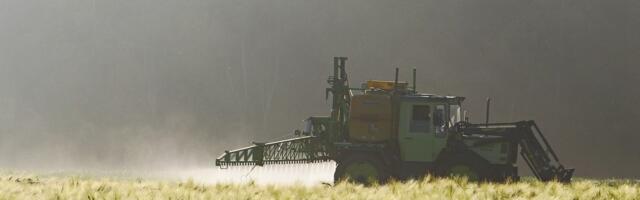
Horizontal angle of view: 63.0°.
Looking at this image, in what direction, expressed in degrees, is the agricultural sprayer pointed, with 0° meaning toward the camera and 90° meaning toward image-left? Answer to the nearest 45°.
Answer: approximately 270°
